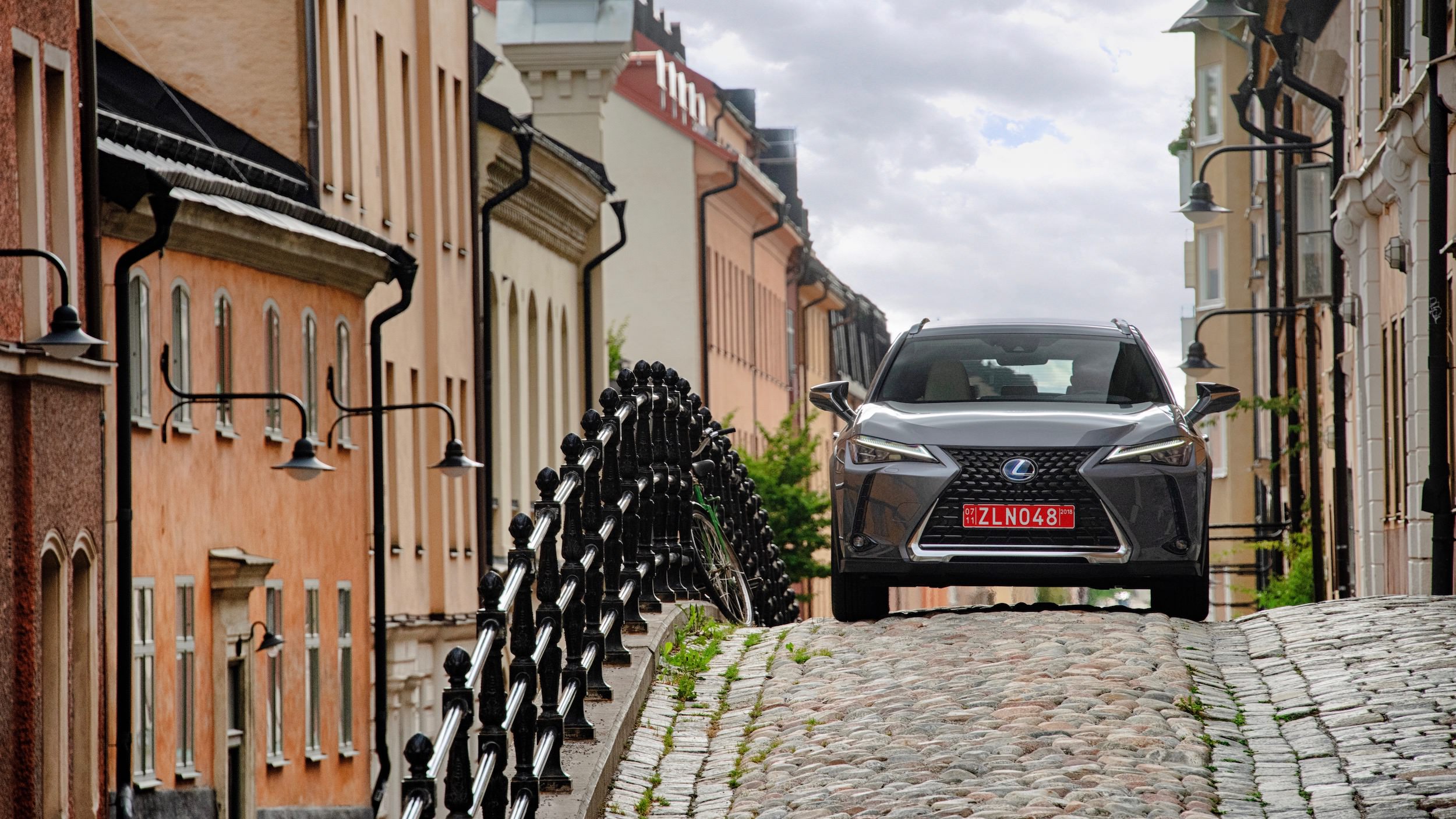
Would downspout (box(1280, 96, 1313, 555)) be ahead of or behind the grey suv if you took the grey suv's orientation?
behind

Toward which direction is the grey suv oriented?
toward the camera

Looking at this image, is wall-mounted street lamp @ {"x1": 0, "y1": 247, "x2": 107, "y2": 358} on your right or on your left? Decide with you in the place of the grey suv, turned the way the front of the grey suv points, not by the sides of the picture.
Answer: on your right
